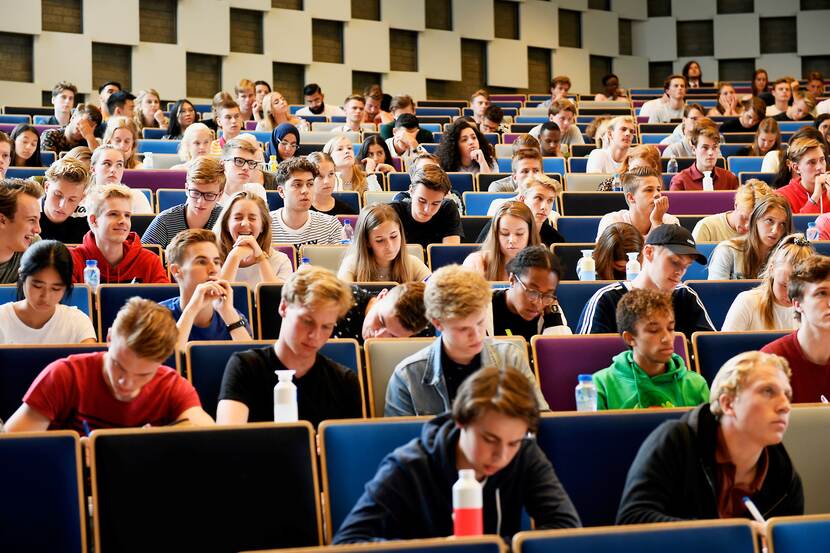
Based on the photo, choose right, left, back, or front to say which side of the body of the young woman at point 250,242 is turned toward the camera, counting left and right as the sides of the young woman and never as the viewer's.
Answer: front

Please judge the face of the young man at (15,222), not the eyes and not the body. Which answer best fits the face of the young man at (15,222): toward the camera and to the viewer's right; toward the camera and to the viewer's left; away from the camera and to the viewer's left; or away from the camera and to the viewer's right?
toward the camera and to the viewer's right

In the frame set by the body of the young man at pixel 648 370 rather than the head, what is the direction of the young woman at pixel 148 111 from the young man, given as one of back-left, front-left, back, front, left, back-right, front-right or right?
back

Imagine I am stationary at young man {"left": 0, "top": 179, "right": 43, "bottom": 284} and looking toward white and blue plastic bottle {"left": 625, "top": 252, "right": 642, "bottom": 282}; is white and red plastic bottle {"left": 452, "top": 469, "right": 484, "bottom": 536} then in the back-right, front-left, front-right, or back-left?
front-right

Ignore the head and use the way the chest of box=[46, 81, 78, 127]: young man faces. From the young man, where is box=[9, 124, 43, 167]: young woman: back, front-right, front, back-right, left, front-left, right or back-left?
front-right

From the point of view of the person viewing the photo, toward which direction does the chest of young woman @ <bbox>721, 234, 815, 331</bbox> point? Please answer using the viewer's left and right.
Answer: facing the viewer and to the right of the viewer

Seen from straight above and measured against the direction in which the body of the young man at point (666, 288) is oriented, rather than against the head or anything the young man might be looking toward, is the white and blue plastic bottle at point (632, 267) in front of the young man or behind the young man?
behind

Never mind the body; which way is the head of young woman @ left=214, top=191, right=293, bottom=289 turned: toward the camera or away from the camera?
toward the camera

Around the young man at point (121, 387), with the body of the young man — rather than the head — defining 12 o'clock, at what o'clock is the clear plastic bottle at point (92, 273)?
The clear plastic bottle is roughly at 6 o'clock from the young man.

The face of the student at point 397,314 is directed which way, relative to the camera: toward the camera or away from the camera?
toward the camera

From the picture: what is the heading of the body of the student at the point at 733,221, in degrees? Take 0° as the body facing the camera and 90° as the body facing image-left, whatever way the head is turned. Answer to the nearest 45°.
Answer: approximately 315°

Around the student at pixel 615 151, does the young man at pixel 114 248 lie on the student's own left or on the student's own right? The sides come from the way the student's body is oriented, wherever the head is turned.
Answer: on the student's own right

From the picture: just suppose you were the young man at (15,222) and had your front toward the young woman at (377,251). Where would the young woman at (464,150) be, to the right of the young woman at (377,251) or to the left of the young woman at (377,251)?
left

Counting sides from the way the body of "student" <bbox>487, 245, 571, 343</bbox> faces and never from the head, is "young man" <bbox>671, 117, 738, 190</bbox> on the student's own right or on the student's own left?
on the student's own left

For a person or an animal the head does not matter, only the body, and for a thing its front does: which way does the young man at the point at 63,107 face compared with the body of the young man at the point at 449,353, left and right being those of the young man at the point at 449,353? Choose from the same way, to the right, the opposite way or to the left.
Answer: the same way

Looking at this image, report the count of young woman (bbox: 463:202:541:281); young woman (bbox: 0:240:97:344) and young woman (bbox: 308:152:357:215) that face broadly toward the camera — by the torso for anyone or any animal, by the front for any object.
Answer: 3

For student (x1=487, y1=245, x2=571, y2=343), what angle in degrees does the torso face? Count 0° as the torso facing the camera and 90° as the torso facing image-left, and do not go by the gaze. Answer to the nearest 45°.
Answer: approximately 315°

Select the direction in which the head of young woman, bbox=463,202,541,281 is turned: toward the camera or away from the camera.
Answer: toward the camera

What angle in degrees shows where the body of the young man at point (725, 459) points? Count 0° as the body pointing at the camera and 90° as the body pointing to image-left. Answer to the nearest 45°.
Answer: approximately 315°

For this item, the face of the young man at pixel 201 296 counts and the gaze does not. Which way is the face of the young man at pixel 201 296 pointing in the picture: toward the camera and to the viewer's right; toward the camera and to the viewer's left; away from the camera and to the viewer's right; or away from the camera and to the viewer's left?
toward the camera and to the viewer's right

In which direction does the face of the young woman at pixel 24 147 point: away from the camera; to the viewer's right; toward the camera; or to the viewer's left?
toward the camera
